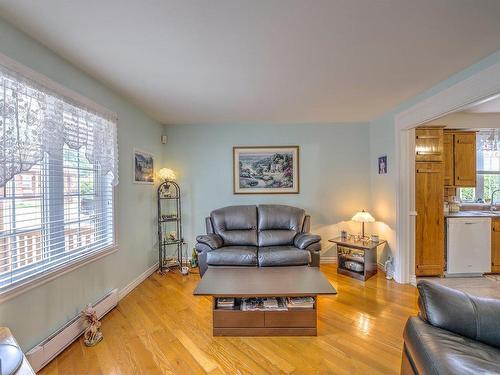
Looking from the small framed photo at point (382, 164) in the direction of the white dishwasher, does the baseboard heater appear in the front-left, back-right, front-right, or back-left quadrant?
back-right

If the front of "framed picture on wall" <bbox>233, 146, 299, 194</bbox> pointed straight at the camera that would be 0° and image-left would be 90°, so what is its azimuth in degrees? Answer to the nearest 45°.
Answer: approximately 0°

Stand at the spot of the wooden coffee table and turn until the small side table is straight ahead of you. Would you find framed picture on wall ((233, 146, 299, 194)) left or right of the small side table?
left

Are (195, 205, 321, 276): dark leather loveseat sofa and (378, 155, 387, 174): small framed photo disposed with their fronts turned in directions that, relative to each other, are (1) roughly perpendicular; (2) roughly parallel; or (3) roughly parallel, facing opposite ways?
roughly perpendicular

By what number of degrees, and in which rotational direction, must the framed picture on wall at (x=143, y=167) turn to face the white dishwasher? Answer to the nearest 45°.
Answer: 0° — it already faces it

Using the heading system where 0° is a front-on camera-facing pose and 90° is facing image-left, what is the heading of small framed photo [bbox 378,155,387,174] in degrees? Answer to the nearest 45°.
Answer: approximately 45°

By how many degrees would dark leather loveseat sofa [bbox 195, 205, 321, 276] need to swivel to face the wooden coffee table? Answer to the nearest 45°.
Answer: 0° — it already faces it

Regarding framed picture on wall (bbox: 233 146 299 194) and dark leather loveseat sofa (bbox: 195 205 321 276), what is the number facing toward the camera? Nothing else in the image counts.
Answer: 2

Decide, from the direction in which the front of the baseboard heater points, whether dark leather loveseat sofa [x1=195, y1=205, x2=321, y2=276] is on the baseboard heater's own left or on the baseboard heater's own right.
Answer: on the baseboard heater's own left

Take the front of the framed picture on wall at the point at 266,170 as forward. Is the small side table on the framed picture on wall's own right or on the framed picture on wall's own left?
on the framed picture on wall's own left

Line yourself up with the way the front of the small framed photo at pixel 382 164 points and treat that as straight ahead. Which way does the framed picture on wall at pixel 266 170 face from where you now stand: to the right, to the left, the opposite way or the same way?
to the left
